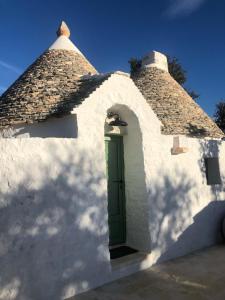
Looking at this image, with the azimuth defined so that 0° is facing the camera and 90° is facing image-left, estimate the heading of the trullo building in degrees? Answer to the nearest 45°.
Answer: approximately 315°

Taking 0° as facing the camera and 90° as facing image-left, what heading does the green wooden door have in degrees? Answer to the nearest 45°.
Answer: approximately 315°
